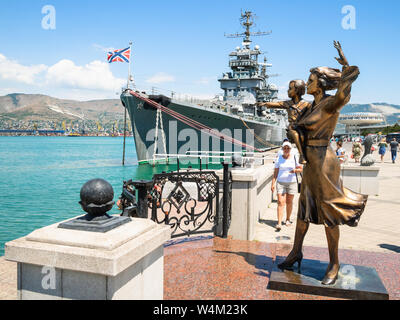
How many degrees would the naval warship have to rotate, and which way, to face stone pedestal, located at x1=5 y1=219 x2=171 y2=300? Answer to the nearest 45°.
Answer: approximately 45° to its left

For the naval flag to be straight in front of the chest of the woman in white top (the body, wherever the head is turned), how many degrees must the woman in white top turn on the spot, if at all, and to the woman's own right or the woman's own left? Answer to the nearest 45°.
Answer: approximately 135° to the woman's own right

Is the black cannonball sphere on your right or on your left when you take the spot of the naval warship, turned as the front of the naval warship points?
on your left

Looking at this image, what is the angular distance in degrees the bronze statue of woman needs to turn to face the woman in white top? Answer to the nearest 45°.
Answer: approximately 90° to its right

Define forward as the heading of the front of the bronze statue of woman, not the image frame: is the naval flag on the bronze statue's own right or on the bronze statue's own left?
on the bronze statue's own right

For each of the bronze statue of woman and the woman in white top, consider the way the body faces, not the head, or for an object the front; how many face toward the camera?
1

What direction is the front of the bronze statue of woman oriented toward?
to the viewer's left

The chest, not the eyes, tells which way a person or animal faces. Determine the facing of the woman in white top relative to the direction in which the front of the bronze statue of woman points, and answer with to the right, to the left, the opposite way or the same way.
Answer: to the left
